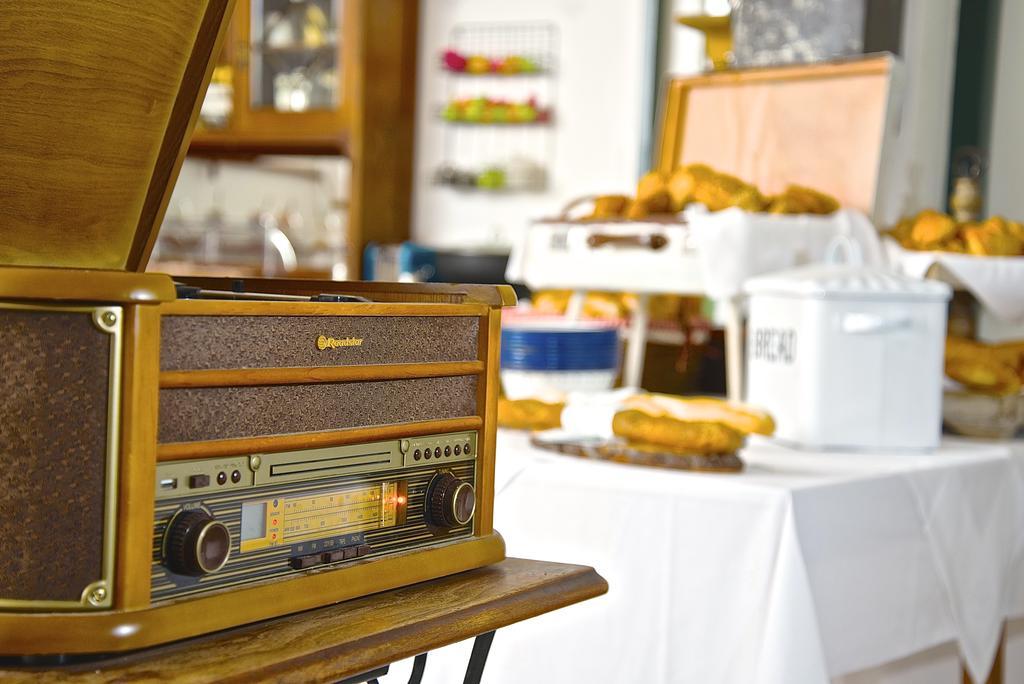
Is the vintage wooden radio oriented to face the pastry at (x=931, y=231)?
no

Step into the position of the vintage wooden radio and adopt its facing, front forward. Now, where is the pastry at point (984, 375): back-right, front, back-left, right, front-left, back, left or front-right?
left

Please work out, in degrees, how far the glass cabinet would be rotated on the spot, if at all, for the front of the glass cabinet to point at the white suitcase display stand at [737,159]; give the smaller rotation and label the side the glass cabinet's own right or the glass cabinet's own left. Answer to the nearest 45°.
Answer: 0° — it already faces it

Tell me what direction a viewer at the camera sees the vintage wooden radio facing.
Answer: facing the viewer and to the right of the viewer

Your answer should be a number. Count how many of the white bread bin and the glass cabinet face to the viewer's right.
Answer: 0

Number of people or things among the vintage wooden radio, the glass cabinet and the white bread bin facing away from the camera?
0

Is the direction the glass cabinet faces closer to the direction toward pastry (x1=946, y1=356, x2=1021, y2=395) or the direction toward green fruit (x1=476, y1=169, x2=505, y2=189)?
the pastry

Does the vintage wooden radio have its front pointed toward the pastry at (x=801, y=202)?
no

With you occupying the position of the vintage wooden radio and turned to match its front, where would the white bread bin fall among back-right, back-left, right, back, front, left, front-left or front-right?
left

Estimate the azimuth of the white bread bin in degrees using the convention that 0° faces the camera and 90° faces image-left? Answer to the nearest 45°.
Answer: approximately 45°

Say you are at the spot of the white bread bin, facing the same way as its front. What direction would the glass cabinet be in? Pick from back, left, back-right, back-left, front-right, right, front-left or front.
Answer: right

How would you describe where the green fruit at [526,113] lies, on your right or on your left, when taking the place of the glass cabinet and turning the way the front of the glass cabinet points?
on your left

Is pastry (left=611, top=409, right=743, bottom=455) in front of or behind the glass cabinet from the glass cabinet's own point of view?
in front

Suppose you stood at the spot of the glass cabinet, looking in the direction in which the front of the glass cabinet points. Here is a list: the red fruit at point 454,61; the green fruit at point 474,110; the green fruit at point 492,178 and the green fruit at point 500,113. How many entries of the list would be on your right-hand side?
0

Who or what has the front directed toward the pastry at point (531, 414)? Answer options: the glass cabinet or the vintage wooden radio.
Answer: the glass cabinet

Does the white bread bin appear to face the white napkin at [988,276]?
no

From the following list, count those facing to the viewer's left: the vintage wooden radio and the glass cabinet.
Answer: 0

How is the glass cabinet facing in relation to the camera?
toward the camera
